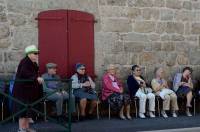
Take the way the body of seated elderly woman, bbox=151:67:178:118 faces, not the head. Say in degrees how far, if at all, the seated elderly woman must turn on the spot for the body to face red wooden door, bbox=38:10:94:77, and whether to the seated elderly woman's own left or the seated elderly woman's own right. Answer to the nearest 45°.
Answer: approximately 135° to the seated elderly woman's own right

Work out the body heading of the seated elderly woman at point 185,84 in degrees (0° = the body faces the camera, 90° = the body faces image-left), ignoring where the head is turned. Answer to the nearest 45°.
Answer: approximately 315°

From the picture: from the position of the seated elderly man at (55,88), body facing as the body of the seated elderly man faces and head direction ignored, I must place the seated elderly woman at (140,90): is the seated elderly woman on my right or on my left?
on my left

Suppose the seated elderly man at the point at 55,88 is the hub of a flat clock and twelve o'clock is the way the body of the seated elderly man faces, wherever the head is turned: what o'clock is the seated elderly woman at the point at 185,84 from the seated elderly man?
The seated elderly woman is roughly at 10 o'clock from the seated elderly man.

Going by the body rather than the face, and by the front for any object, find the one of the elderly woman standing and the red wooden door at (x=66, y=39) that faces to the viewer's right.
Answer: the elderly woman standing

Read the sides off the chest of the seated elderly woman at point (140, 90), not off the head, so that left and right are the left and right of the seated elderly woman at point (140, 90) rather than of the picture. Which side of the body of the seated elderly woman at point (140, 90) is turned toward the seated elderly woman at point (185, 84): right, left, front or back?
left

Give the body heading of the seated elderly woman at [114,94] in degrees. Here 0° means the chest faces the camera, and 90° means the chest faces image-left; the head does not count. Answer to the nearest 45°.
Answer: approximately 315°

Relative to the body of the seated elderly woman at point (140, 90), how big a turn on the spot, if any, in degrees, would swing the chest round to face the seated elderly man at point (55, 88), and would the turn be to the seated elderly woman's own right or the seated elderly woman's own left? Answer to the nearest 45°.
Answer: approximately 90° to the seated elderly woman's own right

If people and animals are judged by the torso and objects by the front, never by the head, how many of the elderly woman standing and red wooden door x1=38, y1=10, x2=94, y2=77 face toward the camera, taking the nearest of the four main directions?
1
